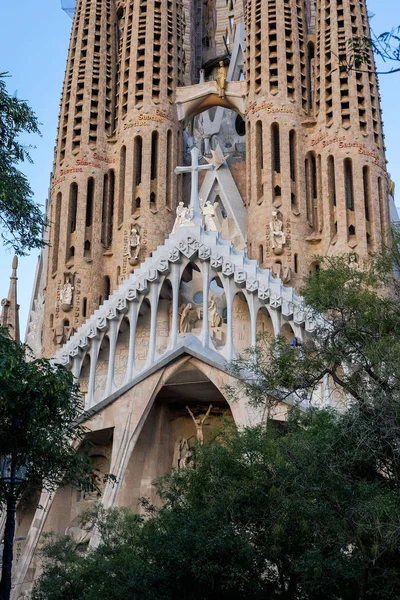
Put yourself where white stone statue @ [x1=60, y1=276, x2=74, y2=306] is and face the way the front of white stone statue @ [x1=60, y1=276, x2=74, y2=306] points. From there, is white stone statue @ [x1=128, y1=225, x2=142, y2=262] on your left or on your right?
on your left

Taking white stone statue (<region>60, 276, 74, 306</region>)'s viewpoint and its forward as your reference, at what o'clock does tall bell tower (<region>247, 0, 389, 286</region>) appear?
The tall bell tower is roughly at 8 o'clock from the white stone statue.

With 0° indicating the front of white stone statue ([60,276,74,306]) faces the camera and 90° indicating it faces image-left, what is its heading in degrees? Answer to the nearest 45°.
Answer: approximately 45°

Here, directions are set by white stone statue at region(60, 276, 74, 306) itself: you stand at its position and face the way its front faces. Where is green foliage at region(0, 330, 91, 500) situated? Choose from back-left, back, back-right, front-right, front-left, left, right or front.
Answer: front-left

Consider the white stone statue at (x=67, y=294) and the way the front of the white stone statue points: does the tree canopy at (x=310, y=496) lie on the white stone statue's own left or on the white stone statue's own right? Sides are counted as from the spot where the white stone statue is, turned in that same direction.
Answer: on the white stone statue's own left
